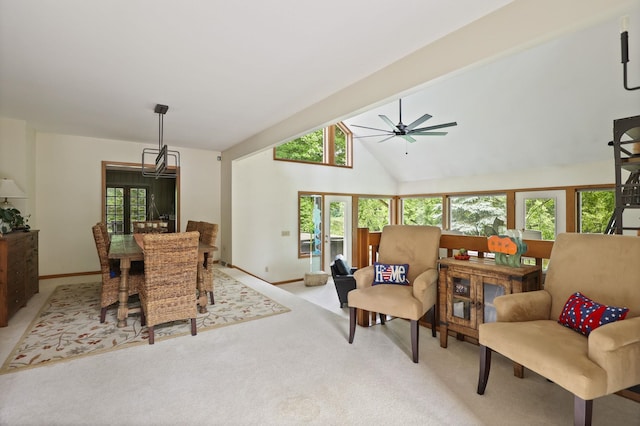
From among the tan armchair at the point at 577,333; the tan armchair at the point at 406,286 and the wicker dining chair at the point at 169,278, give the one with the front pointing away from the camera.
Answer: the wicker dining chair

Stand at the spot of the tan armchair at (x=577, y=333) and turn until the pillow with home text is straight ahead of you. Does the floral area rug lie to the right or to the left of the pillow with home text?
left

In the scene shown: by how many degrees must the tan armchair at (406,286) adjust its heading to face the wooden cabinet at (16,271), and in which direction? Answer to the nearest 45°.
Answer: approximately 45° to its right

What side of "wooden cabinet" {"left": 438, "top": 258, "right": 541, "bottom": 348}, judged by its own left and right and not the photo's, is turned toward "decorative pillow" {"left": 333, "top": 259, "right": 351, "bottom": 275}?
right

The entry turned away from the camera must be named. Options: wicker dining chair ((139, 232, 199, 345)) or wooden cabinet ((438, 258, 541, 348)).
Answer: the wicker dining chair

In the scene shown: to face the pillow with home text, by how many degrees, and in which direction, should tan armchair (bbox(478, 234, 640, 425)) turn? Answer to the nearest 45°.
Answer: approximately 45° to its right

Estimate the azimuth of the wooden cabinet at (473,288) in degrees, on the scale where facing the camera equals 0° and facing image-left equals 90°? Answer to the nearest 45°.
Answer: approximately 45°

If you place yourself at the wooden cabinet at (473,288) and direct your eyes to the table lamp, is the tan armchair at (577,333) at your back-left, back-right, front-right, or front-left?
back-left

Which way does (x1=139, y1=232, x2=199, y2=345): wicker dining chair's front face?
away from the camera
